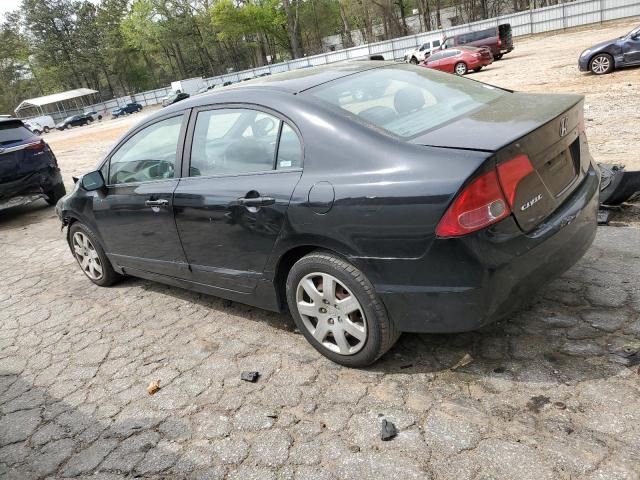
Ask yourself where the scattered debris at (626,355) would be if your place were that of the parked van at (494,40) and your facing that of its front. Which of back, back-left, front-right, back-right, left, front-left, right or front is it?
back-left

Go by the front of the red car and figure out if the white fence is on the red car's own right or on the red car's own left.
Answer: on the red car's own right

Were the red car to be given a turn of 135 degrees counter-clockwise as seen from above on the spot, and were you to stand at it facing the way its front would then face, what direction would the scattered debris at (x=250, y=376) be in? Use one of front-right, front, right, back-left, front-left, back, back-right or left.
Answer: front

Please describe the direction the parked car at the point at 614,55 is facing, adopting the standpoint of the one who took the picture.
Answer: facing to the left of the viewer

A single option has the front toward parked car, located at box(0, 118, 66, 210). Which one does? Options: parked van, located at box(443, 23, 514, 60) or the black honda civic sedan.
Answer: the black honda civic sedan

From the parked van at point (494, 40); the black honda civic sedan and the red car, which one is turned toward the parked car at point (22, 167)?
the black honda civic sedan

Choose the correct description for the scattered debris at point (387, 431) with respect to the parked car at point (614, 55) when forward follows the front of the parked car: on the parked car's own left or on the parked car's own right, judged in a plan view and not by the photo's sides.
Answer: on the parked car's own left

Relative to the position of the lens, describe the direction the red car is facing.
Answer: facing away from the viewer and to the left of the viewer

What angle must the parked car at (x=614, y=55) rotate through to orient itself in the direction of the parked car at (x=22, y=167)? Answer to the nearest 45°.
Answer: approximately 45° to its left

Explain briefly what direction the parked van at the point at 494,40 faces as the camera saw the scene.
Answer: facing away from the viewer and to the left of the viewer

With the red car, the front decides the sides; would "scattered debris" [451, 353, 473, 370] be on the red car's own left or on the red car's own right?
on the red car's own left

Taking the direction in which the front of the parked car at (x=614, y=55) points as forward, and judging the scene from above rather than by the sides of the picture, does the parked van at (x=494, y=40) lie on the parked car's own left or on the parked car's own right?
on the parked car's own right

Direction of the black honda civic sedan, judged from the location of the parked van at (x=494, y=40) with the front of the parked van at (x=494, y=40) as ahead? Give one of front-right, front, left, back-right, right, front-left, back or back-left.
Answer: back-left

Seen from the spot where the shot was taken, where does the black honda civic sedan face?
facing away from the viewer and to the left of the viewer
